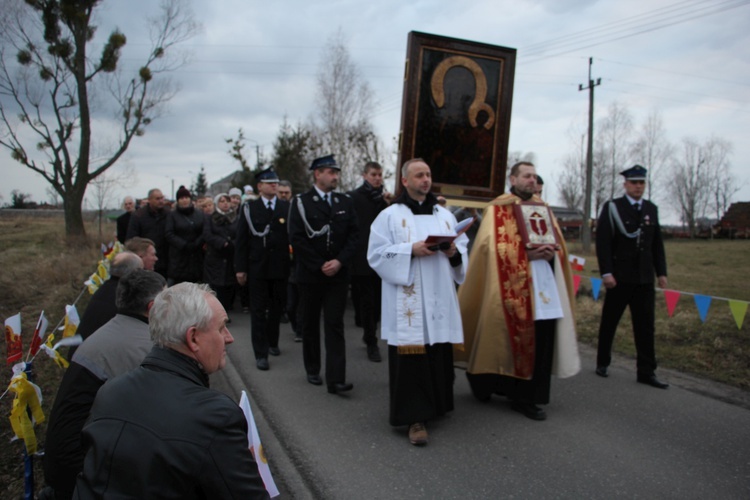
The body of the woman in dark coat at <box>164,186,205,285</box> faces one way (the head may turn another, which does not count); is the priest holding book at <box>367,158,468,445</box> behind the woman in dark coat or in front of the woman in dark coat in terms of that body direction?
in front

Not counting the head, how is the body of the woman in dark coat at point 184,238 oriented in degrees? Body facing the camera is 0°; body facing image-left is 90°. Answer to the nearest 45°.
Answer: approximately 0°

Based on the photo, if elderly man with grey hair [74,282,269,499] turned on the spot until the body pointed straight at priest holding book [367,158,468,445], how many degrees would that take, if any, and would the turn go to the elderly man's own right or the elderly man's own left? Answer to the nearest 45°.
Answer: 0° — they already face them

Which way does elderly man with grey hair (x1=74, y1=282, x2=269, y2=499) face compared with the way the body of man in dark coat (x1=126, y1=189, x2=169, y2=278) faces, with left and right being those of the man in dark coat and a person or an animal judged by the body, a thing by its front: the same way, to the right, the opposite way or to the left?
to the left

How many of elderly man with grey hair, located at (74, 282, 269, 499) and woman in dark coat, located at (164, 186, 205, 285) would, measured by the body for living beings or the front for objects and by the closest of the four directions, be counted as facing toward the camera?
1

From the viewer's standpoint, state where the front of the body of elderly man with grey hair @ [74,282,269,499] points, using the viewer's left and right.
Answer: facing away from the viewer and to the right of the viewer

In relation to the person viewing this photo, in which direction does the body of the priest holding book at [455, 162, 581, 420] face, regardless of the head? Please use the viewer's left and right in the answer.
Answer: facing the viewer and to the right of the viewer

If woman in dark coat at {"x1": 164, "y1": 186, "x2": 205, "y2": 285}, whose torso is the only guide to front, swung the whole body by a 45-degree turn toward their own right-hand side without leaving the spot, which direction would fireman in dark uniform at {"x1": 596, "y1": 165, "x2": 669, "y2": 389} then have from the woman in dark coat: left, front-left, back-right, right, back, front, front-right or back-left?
left

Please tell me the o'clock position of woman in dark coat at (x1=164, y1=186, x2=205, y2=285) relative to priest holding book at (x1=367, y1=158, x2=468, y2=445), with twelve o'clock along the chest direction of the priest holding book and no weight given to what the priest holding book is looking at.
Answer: The woman in dark coat is roughly at 6 o'clock from the priest holding book.
